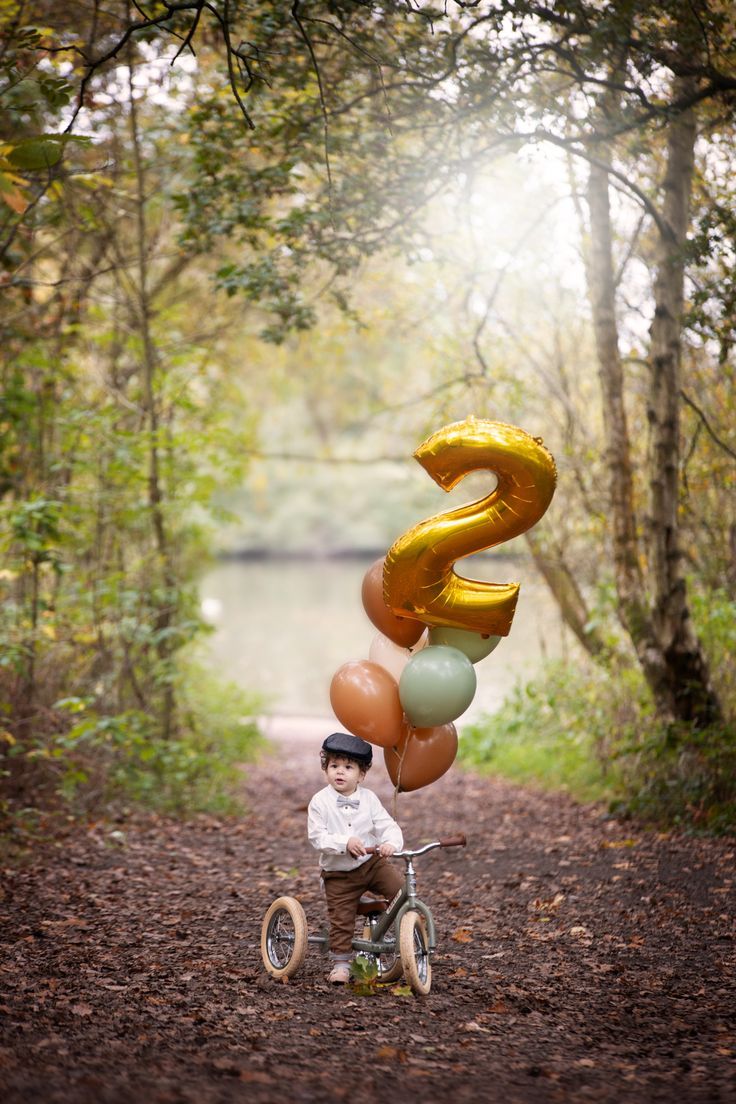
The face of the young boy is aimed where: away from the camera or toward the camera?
toward the camera

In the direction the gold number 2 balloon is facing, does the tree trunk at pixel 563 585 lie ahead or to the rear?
to the rear

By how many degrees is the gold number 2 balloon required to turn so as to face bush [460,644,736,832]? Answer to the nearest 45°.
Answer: approximately 180°

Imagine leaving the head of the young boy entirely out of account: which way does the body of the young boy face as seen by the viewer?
toward the camera

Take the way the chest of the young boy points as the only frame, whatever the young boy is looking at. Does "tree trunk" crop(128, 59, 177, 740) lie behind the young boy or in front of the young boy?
behind

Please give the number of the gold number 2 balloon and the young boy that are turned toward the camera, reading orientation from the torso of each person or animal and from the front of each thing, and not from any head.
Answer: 2

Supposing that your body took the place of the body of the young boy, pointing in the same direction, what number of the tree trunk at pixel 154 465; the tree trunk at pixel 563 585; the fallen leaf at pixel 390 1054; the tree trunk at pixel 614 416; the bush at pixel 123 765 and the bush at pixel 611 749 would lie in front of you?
1

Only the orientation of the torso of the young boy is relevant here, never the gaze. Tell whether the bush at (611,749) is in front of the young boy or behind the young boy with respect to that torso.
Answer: behind
